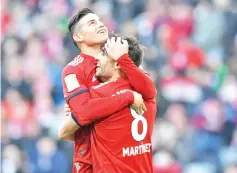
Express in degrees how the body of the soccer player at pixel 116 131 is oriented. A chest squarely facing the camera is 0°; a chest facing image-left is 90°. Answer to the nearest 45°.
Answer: approximately 135°

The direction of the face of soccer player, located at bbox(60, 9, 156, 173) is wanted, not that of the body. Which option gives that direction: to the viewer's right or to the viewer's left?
to the viewer's right
